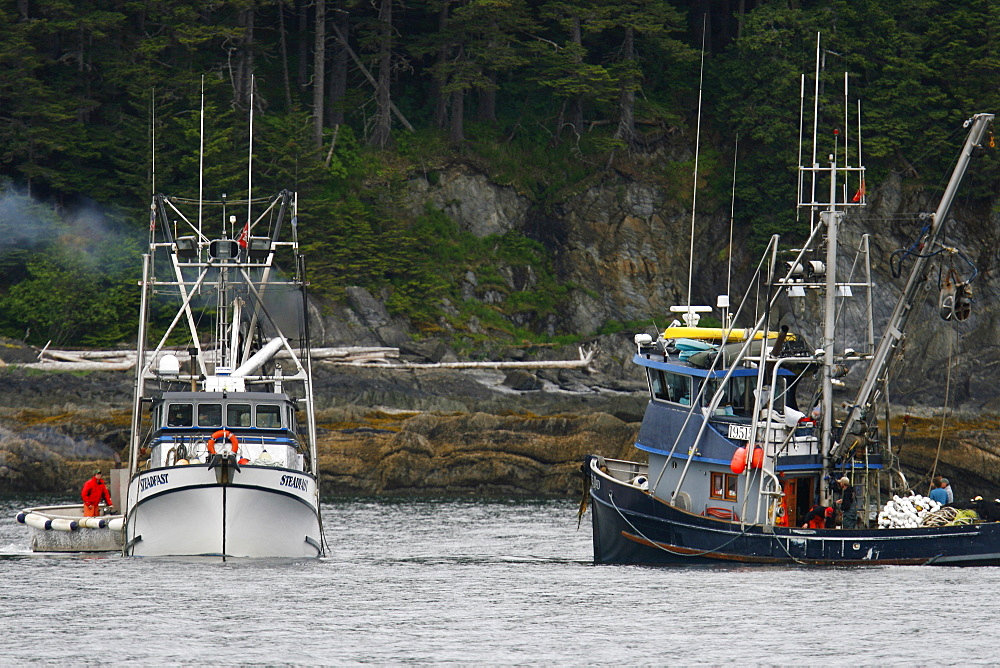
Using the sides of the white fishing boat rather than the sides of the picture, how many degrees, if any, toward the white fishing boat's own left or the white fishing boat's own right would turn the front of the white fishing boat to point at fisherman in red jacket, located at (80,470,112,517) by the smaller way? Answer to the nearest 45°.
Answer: approximately 135° to the white fishing boat's own right

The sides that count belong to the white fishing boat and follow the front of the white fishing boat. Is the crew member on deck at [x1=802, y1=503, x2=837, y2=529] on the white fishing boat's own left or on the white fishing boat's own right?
on the white fishing boat's own left

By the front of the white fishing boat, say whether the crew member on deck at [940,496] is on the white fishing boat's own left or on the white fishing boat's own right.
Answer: on the white fishing boat's own left

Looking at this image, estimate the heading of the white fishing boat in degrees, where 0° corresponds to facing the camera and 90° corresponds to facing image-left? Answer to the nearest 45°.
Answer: approximately 0°

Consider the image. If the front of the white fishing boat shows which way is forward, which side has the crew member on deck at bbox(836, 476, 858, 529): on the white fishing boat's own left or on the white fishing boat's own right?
on the white fishing boat's own left

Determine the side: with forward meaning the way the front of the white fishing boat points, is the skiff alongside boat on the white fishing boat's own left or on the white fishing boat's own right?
on the white fishing boat's own right
